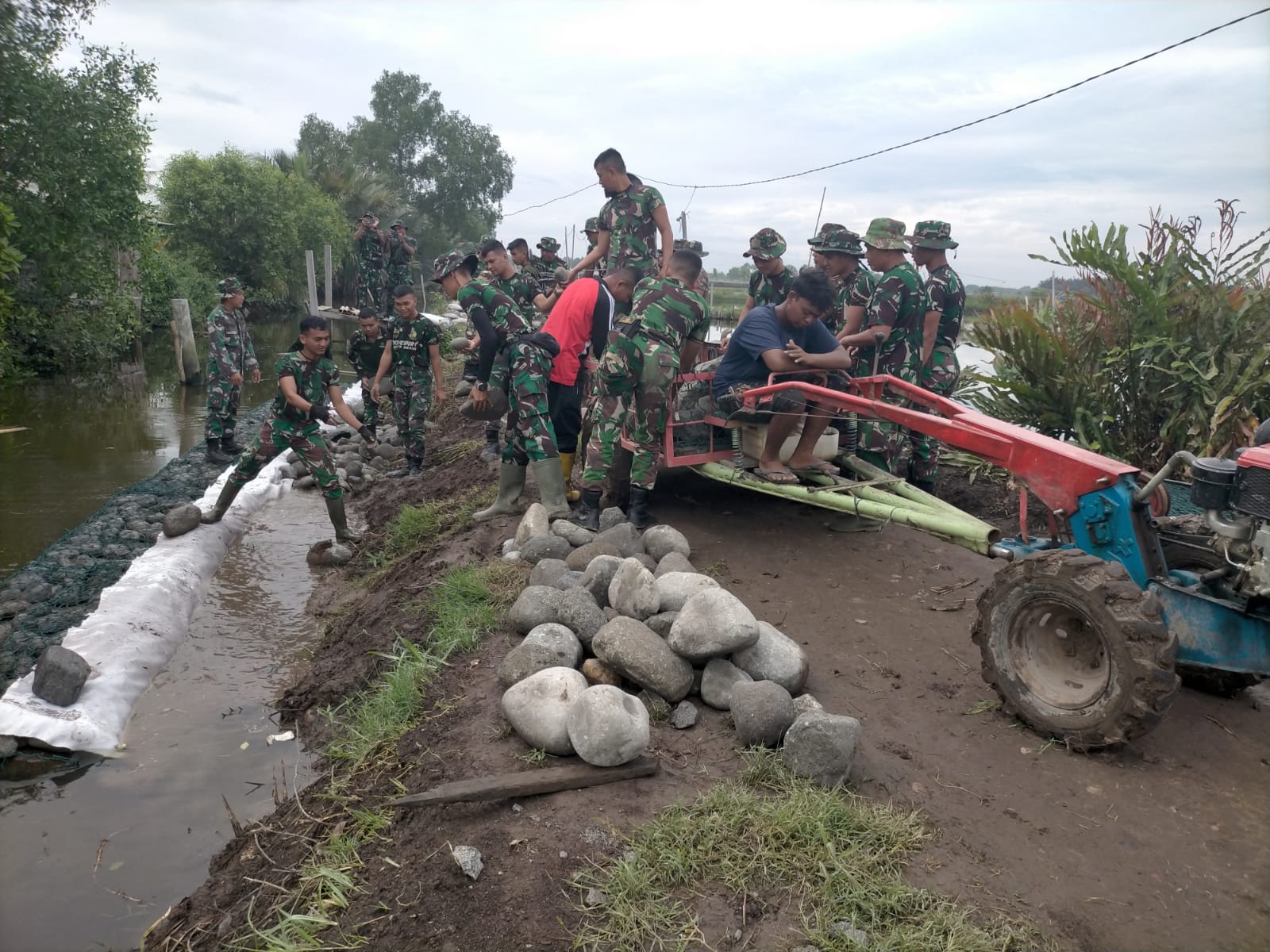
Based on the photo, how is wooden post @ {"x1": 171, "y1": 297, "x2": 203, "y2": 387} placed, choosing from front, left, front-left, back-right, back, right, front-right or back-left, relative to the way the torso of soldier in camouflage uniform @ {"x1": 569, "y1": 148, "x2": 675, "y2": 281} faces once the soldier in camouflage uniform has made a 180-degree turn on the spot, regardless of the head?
left

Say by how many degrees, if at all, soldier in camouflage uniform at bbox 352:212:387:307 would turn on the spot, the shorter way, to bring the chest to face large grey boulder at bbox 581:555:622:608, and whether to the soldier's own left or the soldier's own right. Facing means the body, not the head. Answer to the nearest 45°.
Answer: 0° — they already face it

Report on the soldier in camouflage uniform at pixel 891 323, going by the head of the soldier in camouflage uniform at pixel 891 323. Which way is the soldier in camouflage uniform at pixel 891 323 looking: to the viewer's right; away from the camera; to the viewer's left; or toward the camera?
to the viewer's left

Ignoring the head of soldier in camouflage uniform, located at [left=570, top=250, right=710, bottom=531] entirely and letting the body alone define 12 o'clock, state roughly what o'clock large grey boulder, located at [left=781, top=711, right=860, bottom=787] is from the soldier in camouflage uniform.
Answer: The large grey boulder is roughly at 4 o'clock from the soldier in camouflage uniform.

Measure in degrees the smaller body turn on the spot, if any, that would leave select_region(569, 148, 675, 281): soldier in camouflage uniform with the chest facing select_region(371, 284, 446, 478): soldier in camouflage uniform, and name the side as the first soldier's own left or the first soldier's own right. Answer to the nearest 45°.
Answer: approximately 90° to the first soldier's own right

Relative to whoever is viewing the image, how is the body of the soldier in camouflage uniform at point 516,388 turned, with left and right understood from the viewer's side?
facing to the left of the viewer

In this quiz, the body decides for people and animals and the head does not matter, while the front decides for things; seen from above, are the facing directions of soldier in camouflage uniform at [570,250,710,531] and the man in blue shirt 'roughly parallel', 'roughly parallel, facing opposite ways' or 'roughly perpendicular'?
roughly perpendicular

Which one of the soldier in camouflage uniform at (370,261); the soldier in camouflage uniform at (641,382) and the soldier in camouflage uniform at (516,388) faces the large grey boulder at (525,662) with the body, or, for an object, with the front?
the soldier in camouflage uniform at (370,261)

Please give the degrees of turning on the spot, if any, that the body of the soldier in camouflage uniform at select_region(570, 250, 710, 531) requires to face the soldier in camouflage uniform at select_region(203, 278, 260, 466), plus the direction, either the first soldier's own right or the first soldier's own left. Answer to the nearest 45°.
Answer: approximately 90° to the first soldier's own left

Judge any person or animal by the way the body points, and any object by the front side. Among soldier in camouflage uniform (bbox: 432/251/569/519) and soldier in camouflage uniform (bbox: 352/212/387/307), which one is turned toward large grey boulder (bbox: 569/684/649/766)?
soldier in camouflage uniform (bbox: 352/212/387/307)
